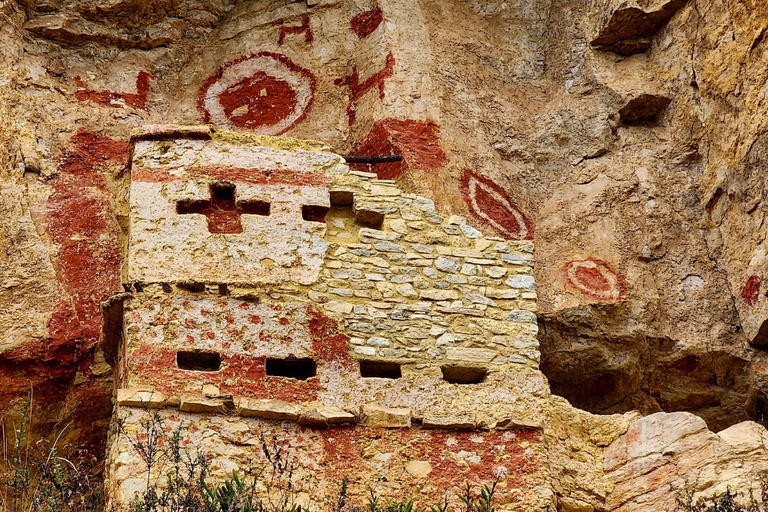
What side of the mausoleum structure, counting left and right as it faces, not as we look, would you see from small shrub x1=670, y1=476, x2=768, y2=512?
left

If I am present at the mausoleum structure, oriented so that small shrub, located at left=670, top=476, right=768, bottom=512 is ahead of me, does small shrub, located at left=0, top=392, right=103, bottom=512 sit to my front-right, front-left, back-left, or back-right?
back-right

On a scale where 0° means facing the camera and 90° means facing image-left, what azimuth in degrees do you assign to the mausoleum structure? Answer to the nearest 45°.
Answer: approximately 0°
